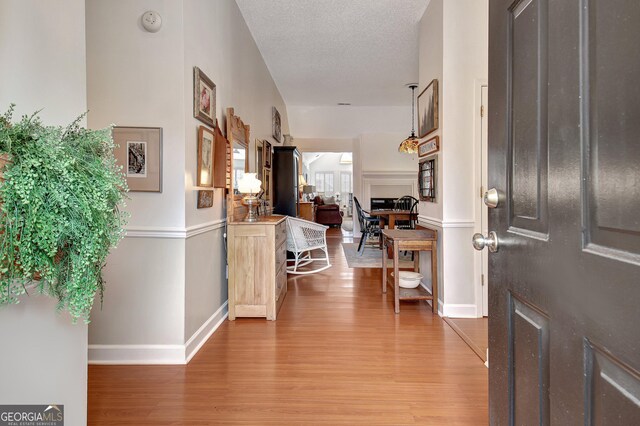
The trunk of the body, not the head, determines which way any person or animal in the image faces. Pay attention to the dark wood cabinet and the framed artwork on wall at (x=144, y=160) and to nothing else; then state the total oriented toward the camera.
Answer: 1

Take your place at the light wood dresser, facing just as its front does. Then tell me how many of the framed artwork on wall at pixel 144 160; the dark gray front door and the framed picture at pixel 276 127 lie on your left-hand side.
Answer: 1

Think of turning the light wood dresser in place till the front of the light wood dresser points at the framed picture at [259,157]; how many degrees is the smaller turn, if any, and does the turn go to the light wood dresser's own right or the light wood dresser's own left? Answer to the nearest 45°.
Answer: approximately 90° to the light wood dresser's own left

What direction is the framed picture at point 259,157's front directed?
to the viewer's right

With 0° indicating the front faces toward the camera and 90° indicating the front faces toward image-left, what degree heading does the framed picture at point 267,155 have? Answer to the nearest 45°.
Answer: approximately 270°

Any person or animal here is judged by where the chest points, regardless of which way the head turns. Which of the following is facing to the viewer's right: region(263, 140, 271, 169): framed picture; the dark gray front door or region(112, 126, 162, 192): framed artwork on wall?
the framed picture

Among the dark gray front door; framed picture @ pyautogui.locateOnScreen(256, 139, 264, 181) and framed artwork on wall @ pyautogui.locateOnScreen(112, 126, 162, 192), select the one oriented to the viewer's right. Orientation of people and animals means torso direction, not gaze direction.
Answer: the framed picture

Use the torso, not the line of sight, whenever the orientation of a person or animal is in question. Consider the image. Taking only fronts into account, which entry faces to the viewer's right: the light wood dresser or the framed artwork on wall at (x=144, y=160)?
the light wood dresser

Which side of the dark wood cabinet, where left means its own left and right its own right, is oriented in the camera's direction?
right
